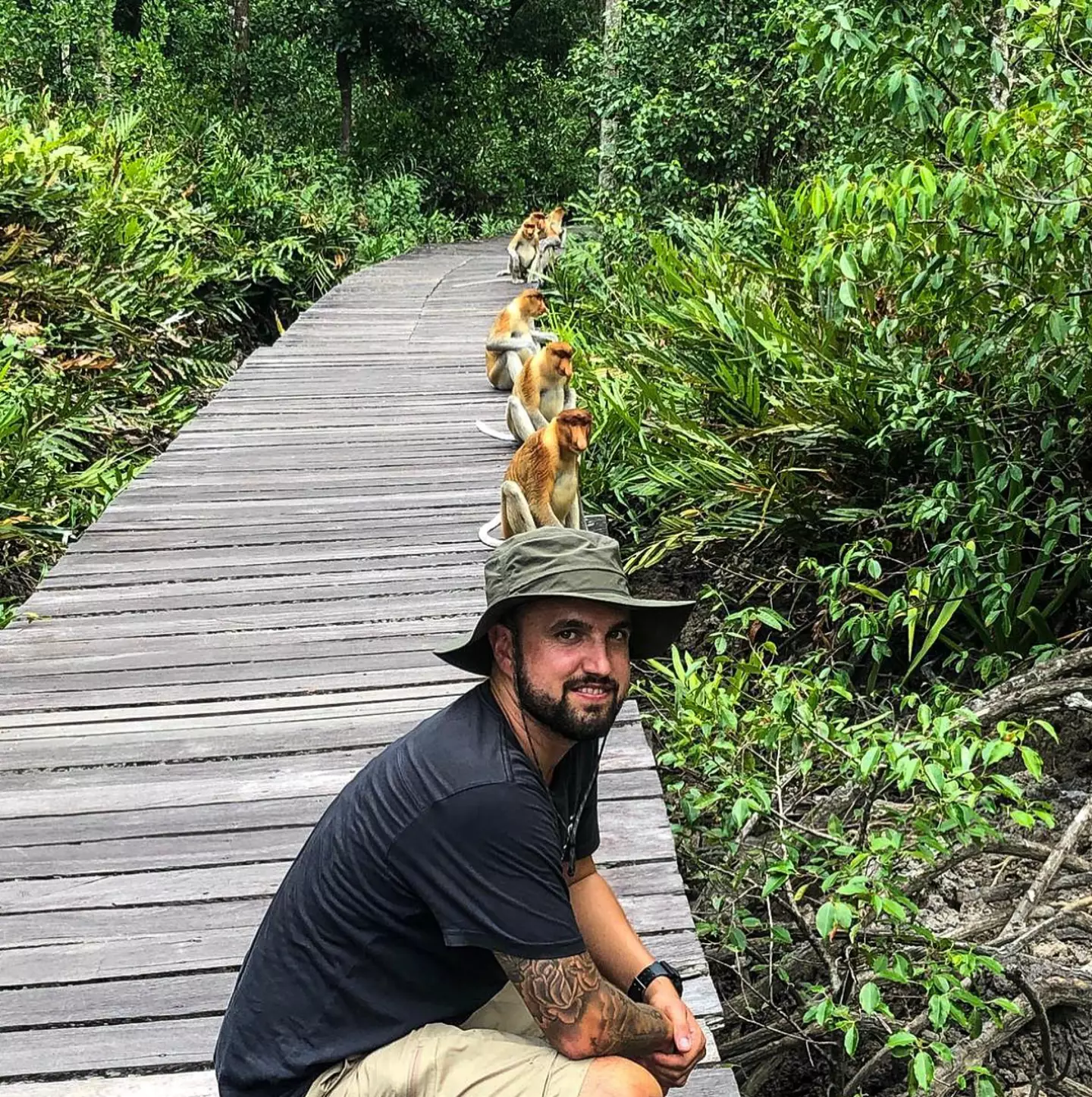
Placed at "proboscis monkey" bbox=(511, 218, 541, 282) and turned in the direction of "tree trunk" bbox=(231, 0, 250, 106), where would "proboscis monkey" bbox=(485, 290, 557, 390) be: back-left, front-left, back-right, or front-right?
back-left

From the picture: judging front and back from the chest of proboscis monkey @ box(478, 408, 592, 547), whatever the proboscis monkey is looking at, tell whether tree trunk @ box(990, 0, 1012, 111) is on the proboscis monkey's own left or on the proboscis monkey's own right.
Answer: on the proboscis monkey's own left

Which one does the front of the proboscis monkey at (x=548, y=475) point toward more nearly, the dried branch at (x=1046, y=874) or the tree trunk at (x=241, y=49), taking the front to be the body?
the dried branch

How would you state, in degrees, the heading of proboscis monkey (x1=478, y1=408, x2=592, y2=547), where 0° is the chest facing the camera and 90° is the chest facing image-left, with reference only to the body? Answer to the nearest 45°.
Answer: approximately 315°
